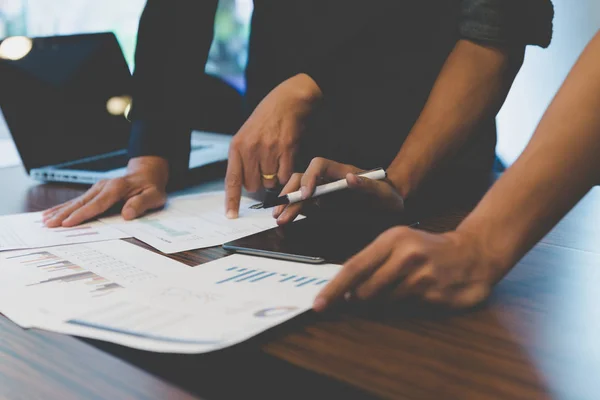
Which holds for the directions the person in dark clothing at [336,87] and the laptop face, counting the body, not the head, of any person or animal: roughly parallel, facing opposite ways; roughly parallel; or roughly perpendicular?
roughly perpendicular

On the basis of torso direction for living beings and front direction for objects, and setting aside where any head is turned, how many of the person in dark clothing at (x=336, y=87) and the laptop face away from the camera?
0

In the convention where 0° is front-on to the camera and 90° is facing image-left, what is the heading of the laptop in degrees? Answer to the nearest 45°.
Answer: approximately 315°

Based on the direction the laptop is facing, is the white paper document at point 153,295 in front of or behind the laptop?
in front

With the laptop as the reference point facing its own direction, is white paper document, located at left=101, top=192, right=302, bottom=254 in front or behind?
in front

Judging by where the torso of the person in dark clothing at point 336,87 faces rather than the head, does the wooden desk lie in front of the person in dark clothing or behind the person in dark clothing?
in front
